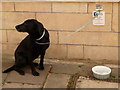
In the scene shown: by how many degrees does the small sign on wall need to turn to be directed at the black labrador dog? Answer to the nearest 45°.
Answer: approximately 90° to its right

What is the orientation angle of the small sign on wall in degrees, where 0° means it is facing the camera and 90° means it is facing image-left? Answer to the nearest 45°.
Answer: approximately 0°
